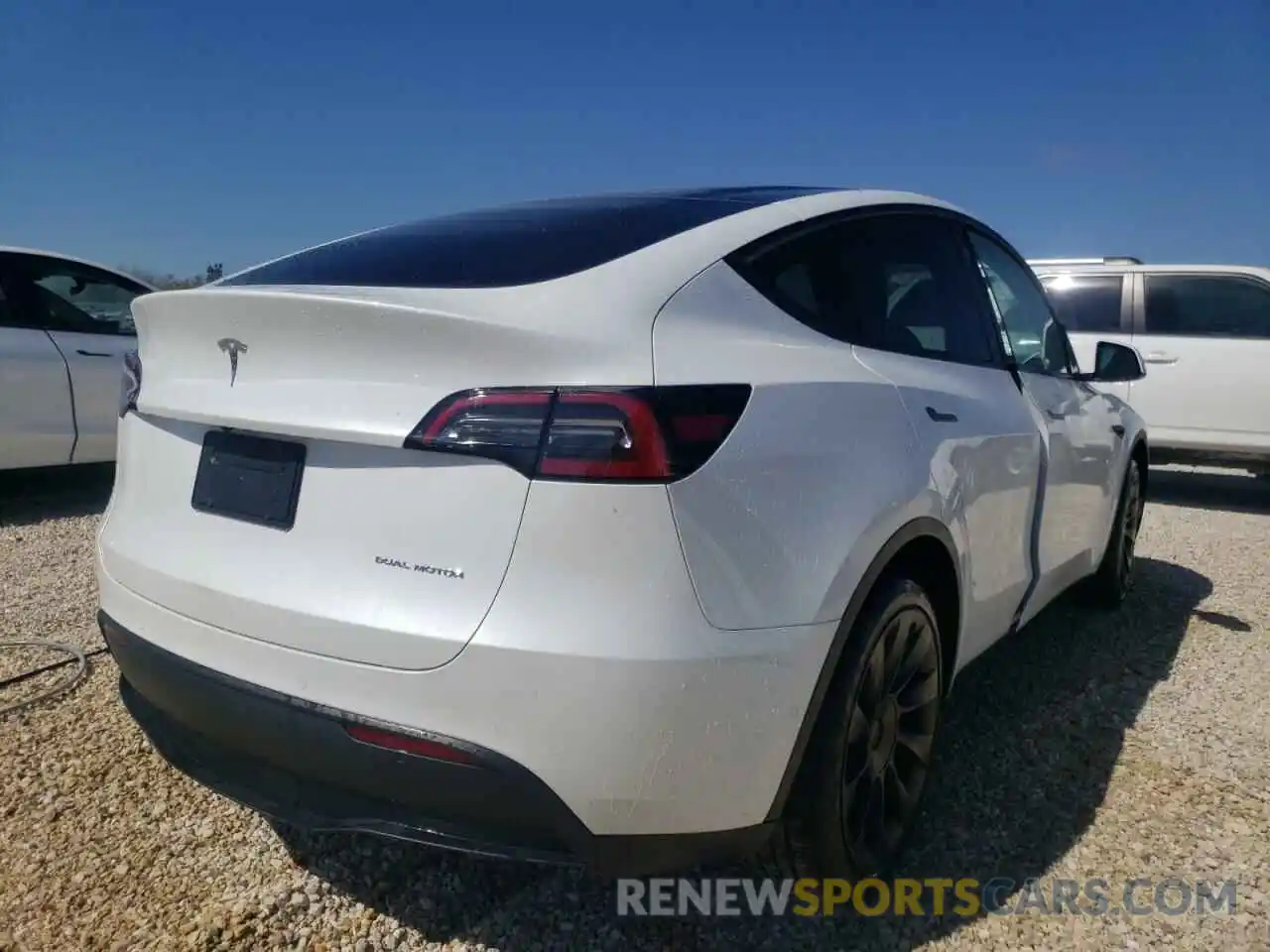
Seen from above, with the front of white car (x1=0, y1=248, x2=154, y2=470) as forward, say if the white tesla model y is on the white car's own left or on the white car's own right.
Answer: on the white car's own right

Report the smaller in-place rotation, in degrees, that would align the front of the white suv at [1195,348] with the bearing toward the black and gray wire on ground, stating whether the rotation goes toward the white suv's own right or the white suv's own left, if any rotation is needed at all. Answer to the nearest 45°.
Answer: approximately 135° to the white suv's own right

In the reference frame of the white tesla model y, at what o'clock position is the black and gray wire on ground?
The black and gray wire on ground is roughly at 7 o'clock from the white tesla model y.

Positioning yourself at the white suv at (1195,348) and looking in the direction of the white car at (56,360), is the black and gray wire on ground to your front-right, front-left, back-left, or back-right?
front-left

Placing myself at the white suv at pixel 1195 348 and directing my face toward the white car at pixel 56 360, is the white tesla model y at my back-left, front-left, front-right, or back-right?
front-left

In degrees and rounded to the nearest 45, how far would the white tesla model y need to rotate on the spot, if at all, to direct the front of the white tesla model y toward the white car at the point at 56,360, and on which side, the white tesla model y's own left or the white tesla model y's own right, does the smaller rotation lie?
approximately 90° to the white tesla model y's own left

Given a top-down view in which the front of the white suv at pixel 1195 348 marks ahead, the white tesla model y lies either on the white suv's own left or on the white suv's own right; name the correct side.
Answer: on the white suv's own right

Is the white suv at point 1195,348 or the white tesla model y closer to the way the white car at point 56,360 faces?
the white suv

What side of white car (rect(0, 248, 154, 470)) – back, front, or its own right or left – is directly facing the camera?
right

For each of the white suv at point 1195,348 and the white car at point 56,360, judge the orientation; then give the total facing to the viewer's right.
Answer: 2

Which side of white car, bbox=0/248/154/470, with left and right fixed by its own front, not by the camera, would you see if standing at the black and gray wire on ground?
right

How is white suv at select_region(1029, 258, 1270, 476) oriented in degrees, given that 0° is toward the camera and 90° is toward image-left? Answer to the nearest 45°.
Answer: approximately 270°

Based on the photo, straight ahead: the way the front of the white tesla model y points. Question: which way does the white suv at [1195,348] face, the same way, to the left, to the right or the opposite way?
to the right
